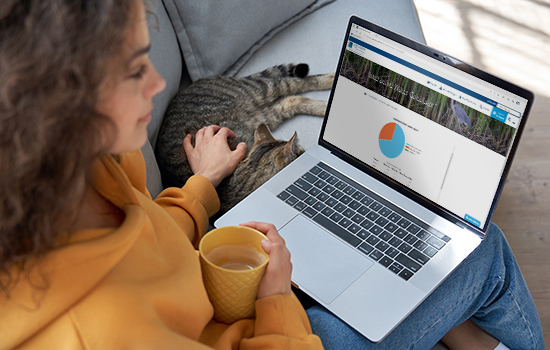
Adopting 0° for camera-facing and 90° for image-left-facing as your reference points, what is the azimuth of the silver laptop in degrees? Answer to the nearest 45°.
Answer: approximately 45°

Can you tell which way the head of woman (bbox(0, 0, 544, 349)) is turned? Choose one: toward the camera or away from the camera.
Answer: away from the camera

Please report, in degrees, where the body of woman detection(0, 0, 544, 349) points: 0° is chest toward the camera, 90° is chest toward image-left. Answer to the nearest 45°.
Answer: approximately 270°
